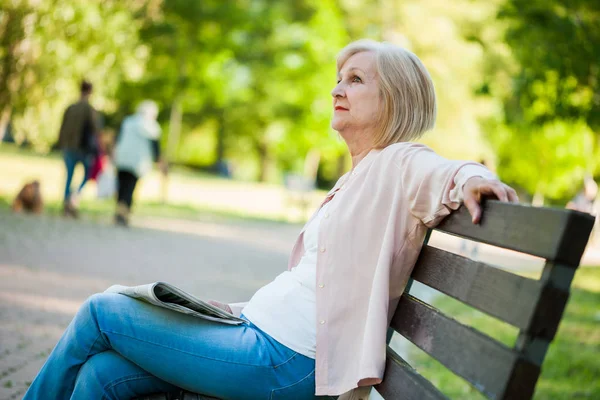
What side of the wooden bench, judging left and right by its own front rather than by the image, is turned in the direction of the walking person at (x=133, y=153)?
right

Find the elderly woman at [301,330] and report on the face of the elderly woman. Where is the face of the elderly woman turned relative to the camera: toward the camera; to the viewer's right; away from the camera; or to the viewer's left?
to the viewer's left

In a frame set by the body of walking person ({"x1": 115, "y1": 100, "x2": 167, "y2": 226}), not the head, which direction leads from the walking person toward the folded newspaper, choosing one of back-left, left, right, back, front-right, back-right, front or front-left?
back-right

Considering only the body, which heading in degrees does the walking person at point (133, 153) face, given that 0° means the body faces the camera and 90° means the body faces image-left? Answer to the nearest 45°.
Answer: approximately 225°

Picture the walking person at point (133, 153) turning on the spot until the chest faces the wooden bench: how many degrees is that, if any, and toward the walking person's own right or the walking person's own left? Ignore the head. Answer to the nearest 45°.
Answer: approximately 135° to the walking person's own right

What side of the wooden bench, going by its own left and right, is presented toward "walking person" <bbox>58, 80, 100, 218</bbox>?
right

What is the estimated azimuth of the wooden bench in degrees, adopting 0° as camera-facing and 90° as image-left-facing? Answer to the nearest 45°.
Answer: approximately 45°

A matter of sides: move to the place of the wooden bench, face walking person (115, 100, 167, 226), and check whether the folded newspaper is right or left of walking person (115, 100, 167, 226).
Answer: left
